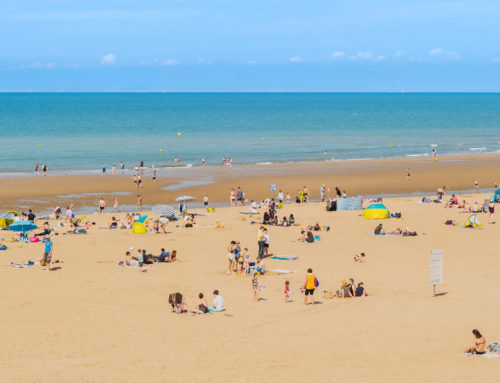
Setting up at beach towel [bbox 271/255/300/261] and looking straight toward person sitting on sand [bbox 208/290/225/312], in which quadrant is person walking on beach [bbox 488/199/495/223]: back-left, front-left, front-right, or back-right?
back-left

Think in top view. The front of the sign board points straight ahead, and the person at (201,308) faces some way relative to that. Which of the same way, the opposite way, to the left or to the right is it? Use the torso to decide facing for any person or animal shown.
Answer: to the right

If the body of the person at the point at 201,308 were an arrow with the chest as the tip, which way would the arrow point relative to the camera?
to the viewer's left

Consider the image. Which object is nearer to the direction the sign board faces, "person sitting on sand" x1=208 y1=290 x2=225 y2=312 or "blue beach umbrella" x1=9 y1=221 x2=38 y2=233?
the person sitting on sand

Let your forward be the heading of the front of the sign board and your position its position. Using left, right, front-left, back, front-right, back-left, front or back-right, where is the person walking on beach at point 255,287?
right

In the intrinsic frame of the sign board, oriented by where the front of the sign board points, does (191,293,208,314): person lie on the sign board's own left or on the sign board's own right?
on the sign board's own right

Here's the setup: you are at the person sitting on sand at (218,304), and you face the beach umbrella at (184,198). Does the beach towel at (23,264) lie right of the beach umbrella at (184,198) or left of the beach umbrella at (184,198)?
left

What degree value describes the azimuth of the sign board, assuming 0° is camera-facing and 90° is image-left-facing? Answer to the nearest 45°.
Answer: approximately 0°
